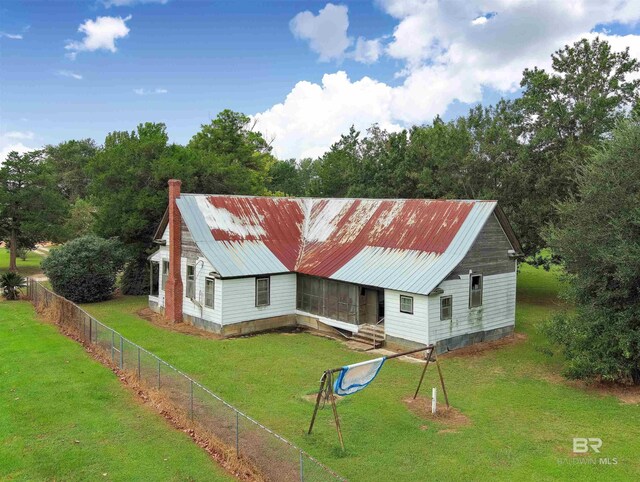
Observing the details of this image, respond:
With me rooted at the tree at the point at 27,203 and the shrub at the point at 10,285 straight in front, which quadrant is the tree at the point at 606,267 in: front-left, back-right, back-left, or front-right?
front-left

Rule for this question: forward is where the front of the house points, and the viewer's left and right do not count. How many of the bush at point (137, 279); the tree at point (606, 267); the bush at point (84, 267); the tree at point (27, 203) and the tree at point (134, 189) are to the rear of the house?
1

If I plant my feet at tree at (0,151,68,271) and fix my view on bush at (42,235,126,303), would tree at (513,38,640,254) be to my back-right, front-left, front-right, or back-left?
front-left

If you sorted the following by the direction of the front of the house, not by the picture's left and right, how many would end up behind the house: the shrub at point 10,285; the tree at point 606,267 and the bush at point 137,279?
1

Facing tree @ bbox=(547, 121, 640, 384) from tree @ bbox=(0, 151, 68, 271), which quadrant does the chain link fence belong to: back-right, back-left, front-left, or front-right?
front-right
